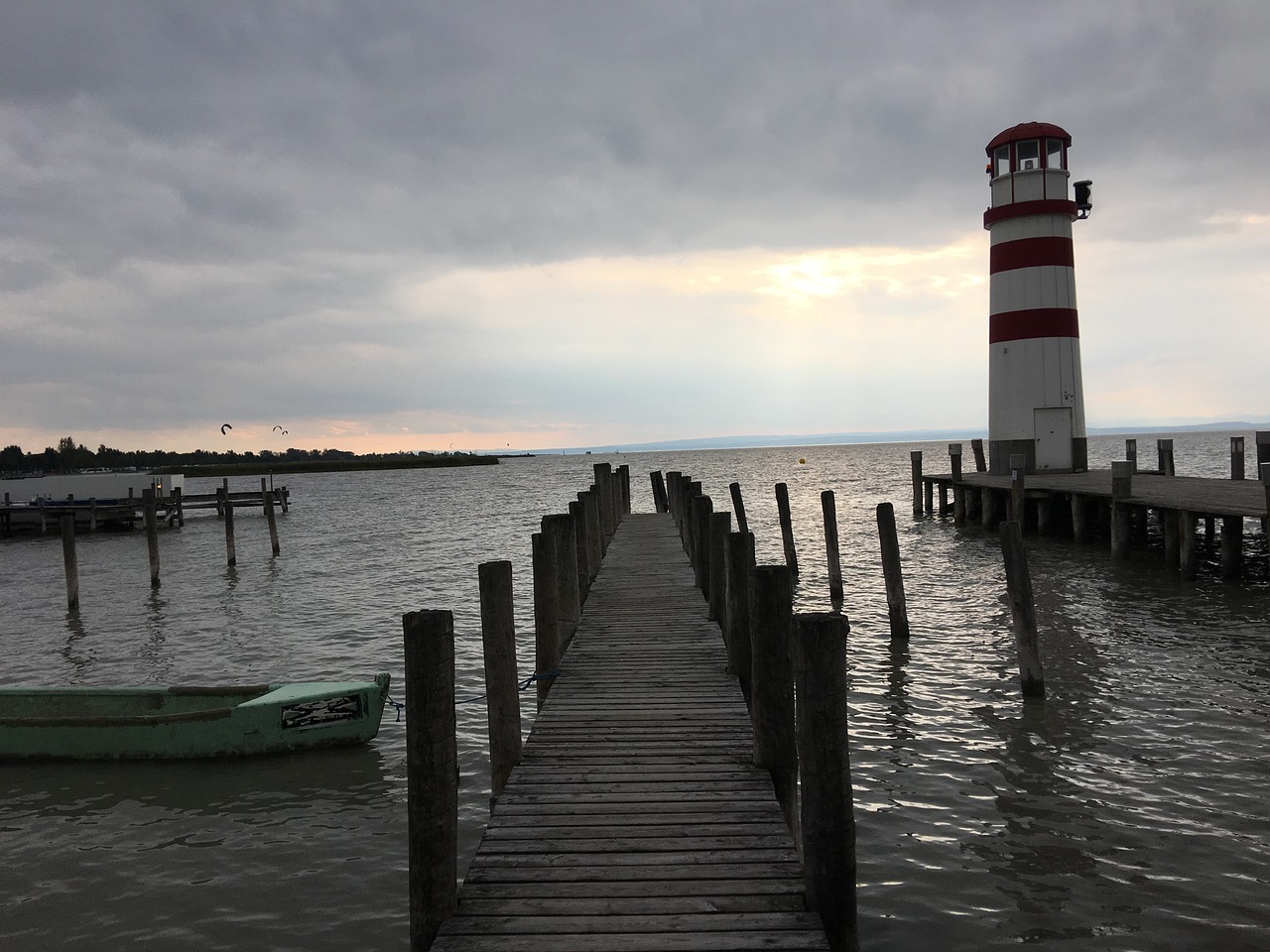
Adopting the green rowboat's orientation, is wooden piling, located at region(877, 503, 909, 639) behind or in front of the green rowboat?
in front

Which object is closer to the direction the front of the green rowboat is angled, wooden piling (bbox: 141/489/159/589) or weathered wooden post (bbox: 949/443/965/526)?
the weathered wooden post

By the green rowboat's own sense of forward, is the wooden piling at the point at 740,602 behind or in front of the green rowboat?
in front

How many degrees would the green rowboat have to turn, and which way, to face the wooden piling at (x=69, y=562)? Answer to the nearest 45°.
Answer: approximately 90° to its left

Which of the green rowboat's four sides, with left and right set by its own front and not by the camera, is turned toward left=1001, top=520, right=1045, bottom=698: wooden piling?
front

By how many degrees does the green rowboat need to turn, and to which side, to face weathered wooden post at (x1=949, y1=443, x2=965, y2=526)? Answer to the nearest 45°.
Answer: approximately 45° to its left

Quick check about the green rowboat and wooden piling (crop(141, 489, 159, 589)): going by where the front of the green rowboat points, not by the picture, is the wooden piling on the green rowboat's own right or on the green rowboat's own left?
on the green rowboat's own left

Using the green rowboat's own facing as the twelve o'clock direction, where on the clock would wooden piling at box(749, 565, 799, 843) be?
The wooden piling is roughly at 2 o'clock from the green rowboat.

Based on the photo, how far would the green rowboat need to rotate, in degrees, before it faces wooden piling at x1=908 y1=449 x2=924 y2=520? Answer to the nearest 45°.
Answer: approximately 45° to its left

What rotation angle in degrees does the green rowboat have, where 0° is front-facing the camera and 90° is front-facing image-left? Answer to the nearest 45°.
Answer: approximately 270°

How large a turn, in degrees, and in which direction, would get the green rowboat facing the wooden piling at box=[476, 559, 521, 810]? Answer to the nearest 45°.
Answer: approximately 45° to its right
